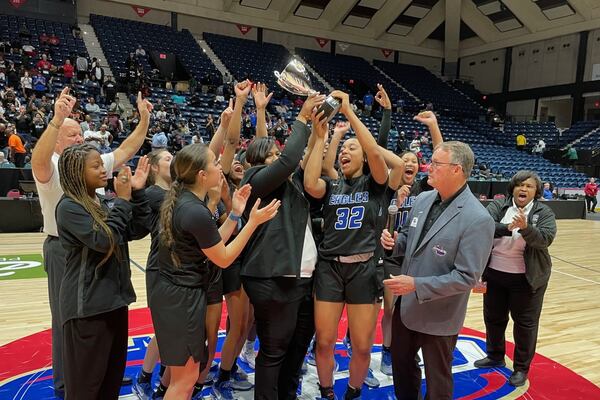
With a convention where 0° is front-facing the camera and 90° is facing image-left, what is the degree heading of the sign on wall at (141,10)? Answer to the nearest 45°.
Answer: approximately 0°

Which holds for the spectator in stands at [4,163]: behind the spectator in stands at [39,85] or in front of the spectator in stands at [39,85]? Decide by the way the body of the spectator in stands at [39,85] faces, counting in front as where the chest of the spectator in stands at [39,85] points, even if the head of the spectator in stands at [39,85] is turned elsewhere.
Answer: in front

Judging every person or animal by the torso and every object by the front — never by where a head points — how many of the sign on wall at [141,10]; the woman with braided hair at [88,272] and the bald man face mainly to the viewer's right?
2

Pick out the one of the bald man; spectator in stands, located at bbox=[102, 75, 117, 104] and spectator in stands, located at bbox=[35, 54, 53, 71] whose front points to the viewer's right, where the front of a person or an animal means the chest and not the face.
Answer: the bald man

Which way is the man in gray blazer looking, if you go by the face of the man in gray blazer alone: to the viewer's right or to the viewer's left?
to the viewer's left

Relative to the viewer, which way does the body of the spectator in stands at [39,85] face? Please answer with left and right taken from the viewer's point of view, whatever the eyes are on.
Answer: facing the viewer

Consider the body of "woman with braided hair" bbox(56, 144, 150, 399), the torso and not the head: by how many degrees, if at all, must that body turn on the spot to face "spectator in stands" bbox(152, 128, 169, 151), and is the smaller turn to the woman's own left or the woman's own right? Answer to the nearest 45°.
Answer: approximately 90° to the woman's own left

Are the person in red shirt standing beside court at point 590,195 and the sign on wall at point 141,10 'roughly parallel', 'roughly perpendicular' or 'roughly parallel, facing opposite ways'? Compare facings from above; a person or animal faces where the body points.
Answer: roughly perpendicular

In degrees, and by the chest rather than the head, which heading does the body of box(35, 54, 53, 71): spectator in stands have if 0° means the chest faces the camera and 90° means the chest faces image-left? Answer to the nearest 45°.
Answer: approximately 0°

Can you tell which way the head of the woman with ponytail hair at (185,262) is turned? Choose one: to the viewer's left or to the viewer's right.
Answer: to the viewer's right

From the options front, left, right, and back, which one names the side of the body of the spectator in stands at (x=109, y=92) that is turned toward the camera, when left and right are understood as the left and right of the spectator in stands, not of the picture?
front

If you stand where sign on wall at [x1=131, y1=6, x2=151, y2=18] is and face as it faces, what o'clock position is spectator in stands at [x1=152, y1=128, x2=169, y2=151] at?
The spectator in stands is roughly at 12 o'clock from the sign on wall.

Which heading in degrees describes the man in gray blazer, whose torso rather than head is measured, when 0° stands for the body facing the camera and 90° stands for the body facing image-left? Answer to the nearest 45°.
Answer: approximately 45°
